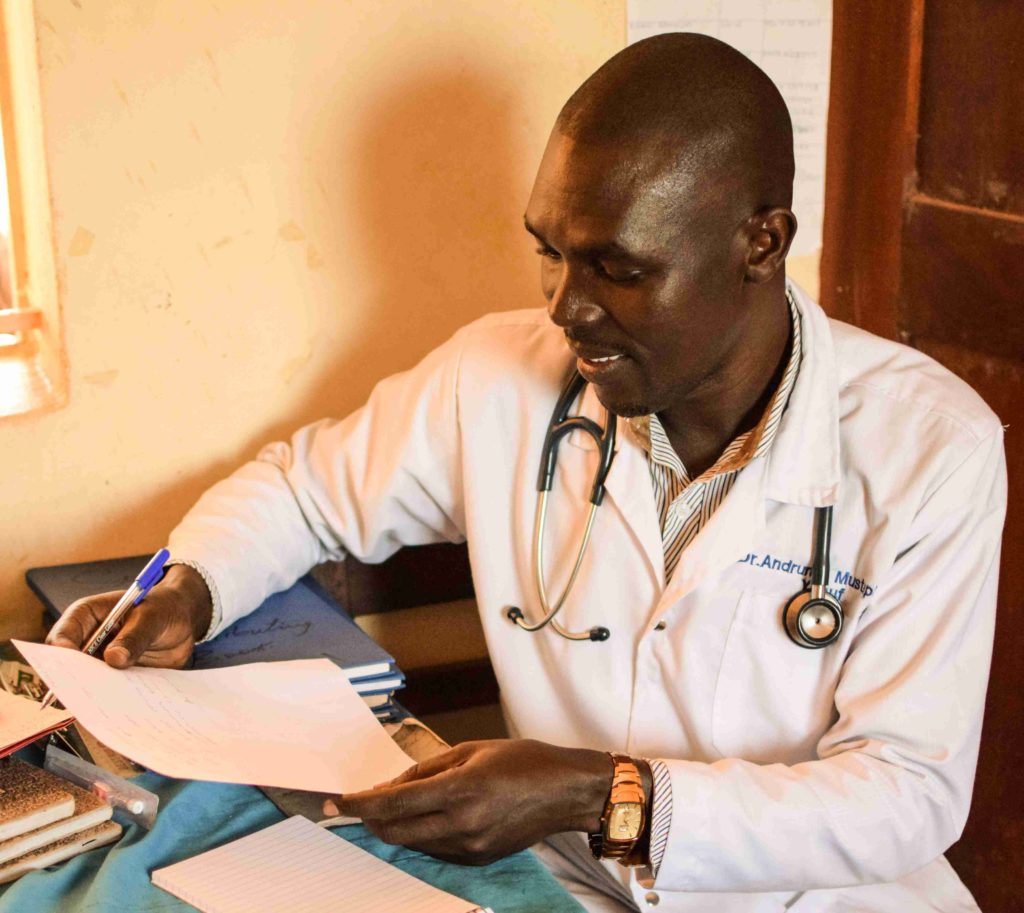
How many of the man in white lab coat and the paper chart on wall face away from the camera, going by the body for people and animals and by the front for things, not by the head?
0

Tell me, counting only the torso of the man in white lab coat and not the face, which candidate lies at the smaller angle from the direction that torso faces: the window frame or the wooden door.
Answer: the window frame

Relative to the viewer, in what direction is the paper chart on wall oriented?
toward the camera

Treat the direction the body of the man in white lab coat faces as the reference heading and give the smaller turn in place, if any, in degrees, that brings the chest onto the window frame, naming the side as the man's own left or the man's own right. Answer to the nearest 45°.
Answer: approximately 90° to the man's own right

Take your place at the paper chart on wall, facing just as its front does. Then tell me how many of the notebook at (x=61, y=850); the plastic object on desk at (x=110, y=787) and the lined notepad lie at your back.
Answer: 0

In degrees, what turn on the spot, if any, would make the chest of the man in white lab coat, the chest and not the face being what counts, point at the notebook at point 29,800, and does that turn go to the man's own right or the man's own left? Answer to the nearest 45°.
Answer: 0° — they already face it

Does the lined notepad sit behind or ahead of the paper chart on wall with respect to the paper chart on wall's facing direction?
ahead

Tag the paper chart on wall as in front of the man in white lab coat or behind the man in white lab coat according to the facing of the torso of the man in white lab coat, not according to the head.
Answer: behind

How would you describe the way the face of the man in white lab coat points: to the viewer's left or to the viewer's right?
to the viewer's left

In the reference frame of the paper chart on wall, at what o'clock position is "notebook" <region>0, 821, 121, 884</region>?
The notebook is roughly at 1 o'clock from the paper chart on wall.

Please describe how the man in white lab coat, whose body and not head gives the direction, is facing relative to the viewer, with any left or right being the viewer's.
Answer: facing the viewer and to the left of the viewer

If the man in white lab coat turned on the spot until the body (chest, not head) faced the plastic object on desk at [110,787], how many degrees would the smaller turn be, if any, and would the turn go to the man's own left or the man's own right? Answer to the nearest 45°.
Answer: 0° — they already face it

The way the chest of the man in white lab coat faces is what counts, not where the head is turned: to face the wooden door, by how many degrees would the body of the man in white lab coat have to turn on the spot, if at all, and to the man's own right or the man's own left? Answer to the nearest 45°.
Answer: approximately 180°

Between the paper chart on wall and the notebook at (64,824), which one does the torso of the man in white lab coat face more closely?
the notebook
